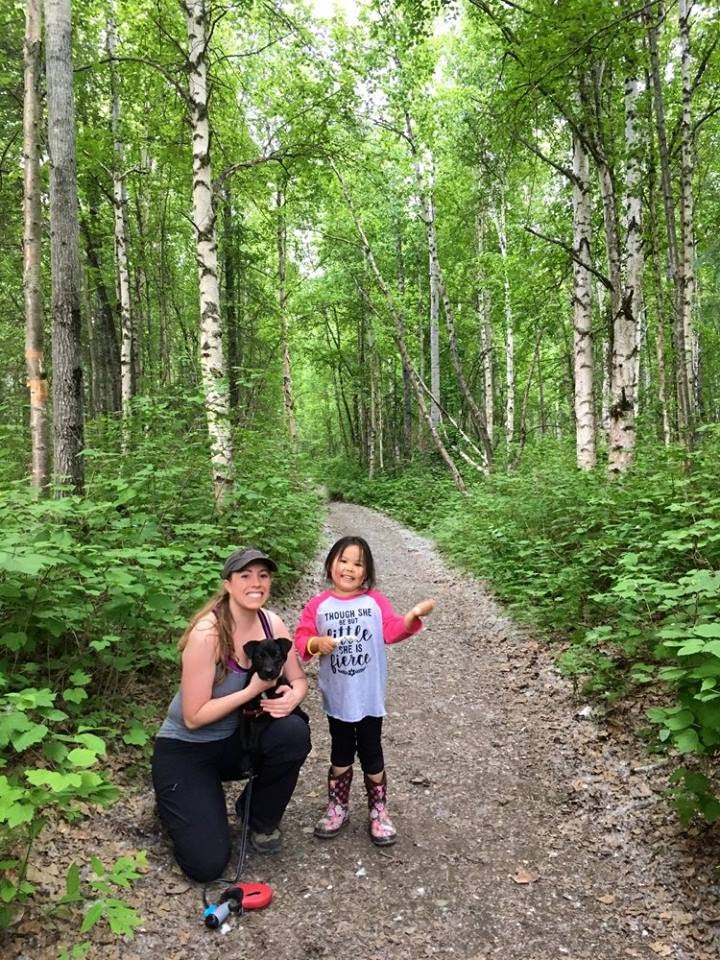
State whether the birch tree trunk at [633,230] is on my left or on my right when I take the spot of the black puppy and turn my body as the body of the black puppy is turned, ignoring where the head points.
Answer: on my left

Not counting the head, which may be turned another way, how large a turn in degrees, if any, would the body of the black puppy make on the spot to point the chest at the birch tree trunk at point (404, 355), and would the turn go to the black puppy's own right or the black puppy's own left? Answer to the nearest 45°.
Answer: approximately 180°

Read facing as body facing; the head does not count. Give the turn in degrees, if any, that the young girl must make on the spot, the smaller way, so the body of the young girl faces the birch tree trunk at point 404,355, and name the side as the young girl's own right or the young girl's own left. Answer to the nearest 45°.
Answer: approximately 180°

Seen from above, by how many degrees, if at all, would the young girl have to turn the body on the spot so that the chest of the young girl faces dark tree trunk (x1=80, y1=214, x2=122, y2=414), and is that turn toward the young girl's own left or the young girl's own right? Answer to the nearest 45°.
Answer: approximately 135° to the young girl's own right

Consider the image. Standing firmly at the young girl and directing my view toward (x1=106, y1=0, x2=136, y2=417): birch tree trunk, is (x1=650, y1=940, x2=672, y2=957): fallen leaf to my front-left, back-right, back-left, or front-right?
back-right

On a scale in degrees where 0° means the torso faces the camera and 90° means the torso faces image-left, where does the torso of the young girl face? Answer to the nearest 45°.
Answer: approximately 0°

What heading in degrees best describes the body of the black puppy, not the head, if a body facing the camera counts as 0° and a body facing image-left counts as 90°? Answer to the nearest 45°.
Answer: approximately 0°

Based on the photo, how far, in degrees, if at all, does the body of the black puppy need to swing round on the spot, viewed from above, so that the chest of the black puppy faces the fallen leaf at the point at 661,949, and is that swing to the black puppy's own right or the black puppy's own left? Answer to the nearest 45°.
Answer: approximately 45° to the black puppy's own left

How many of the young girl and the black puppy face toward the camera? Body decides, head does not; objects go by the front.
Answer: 2
